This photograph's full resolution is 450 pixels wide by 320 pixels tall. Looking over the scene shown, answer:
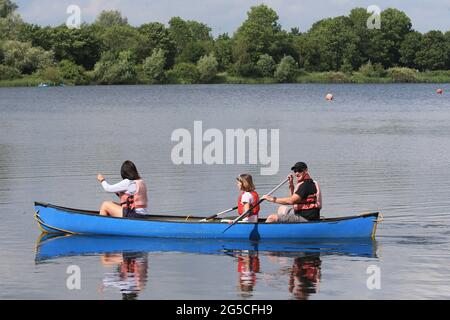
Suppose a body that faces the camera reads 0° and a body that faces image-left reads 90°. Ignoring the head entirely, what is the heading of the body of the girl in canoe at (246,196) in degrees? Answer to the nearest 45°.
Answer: approximately 90°

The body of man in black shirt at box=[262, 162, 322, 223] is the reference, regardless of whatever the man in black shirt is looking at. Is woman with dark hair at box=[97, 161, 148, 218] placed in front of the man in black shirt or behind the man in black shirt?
in front

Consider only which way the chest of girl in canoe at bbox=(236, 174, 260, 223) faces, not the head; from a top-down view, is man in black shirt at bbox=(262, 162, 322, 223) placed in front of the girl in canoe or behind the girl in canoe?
behind

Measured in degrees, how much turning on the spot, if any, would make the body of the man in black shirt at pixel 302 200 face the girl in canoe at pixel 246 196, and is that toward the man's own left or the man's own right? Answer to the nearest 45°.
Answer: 0° — they already face them

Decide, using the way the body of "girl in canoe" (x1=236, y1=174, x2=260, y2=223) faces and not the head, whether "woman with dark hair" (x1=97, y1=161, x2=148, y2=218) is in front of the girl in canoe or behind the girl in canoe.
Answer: in front

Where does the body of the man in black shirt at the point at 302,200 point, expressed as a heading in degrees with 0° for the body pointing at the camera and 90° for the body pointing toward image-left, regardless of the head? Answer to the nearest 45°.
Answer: approximately 90°

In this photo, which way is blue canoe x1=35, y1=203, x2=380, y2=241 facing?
to the viewer's left

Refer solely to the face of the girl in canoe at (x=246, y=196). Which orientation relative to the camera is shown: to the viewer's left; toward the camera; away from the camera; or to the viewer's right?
to the viewer's left
